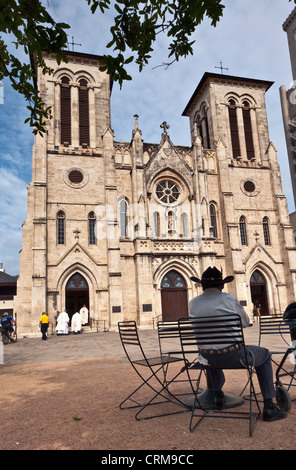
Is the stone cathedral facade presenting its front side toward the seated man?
yes

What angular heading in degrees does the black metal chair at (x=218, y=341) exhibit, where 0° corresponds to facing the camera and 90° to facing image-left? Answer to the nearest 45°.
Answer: approximately 180°

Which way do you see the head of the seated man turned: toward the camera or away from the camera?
away from the camera

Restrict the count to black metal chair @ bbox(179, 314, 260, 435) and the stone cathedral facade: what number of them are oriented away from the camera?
1

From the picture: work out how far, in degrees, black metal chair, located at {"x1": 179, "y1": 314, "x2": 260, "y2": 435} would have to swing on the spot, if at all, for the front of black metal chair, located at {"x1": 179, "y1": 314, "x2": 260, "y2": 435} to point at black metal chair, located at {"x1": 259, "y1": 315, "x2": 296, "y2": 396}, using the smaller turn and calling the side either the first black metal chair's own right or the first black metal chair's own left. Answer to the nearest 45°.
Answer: approximately 45° to the first black metal chair's own right

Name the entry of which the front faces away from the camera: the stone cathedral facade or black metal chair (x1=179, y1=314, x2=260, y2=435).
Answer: the black metal chair

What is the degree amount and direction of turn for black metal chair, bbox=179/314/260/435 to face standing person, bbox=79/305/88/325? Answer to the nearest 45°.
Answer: approximately 45° to its left

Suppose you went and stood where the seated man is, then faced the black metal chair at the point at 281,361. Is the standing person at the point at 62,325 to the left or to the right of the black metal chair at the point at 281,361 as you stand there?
left

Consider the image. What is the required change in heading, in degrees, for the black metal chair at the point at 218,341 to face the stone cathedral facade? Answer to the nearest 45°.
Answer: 0° — it already faces it

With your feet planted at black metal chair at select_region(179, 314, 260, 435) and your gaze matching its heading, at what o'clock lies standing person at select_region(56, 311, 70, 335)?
The standing person is roughly at 11 o'clock from the black metal chair.

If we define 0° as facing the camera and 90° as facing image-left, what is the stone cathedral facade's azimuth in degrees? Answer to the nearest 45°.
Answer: approximately 0°

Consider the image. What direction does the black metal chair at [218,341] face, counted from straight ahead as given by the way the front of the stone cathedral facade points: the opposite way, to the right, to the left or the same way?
the opposite way
